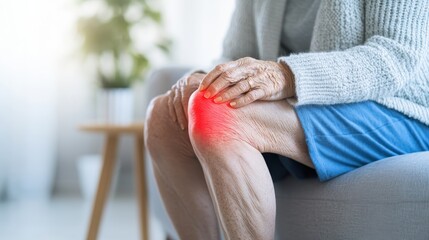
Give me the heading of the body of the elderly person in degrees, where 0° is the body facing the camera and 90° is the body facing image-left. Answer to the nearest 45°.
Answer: approximately 45°

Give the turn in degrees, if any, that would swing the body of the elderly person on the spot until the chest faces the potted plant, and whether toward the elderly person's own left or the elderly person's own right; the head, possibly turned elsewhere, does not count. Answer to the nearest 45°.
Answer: approximately 90° to the elderly person's own right

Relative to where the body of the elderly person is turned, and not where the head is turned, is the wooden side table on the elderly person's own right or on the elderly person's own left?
on the elderly person's own right

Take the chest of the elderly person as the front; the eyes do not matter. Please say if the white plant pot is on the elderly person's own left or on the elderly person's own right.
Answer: on the elderly person's own right
